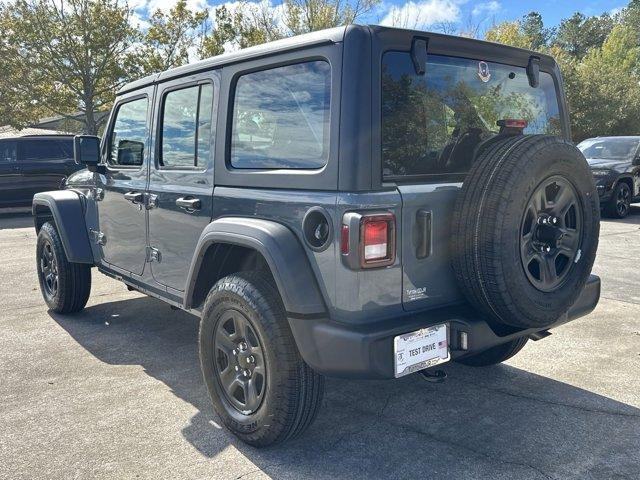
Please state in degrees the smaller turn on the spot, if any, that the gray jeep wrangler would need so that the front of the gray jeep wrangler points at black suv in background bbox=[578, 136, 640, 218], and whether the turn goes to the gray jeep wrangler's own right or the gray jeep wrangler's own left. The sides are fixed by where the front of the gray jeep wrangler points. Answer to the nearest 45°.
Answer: approximately 90° to the gray jeep wrangler's own right

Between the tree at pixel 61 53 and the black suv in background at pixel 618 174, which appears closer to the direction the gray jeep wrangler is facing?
the tree

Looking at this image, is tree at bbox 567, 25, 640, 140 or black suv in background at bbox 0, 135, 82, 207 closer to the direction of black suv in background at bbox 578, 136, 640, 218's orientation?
the black suv in background

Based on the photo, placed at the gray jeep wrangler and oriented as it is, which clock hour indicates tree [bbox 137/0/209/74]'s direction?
The tree is roughly at 1 o'clock from the gray jeep wrangler.

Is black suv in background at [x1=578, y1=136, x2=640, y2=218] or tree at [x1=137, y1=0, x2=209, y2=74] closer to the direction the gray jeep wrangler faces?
the tree

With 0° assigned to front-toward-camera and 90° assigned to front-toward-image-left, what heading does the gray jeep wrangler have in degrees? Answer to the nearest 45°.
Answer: approximately 135°

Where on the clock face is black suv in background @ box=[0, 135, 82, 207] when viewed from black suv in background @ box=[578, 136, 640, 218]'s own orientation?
black suv in background @ box=[0, 135, 82, 207] is roughly at 1 o'clock from black suv in background @ box=[578, 136, 640, 218].

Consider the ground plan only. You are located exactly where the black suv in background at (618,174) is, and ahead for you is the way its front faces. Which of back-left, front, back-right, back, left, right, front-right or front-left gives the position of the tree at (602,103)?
back-right

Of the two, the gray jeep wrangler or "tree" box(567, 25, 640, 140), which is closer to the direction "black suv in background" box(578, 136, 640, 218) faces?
the gray jeep wrangler

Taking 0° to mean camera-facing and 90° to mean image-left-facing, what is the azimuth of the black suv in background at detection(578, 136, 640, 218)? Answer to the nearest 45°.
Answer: approximately 45°

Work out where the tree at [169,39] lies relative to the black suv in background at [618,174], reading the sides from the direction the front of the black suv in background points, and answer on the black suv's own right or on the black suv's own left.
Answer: on the black suv's own right
